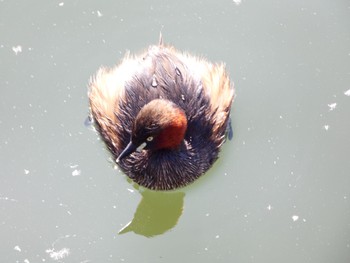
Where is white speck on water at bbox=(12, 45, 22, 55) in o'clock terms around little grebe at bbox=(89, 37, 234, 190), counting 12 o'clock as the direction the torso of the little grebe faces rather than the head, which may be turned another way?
The white speck on water is roughly at 4 o'clock from the little grebe.

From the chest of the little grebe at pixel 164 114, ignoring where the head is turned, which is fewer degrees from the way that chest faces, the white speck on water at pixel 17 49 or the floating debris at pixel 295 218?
the floating debris

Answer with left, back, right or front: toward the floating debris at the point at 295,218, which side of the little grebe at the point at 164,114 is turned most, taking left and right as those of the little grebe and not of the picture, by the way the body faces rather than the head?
left

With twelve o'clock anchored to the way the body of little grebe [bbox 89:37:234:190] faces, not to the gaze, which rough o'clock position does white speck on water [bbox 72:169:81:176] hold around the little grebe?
The white speck on water is roughly at 3 o'clock from the little grebe.

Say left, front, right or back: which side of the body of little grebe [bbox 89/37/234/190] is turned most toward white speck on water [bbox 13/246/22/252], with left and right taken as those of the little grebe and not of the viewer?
right

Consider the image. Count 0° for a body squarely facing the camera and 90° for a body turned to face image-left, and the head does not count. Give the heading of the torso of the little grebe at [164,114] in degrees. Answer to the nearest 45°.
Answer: approximately 0°

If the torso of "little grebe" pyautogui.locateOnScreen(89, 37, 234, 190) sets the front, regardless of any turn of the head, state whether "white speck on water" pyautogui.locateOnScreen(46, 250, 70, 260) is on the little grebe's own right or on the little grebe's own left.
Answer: on the little grebe's own right
